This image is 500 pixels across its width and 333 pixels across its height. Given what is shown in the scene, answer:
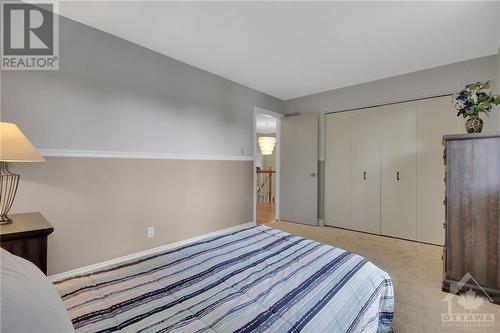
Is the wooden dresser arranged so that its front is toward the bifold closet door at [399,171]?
no

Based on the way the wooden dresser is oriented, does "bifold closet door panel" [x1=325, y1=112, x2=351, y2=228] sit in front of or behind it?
in front

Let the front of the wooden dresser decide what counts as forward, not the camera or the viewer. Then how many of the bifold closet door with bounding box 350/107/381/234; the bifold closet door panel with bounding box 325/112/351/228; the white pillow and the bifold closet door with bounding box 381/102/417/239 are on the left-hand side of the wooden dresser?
1

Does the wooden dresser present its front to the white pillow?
no

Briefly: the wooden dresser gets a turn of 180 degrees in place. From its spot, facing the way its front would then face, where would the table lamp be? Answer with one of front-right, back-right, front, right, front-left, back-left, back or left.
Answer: back-right

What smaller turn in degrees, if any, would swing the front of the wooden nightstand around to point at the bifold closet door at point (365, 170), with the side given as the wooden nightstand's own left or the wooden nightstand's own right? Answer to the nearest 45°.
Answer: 0° — it already faces it

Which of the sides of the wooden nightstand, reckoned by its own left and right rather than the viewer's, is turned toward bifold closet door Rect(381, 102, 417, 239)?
front

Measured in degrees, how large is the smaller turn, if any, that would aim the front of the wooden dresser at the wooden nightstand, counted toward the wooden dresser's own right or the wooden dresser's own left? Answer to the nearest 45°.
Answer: approximately 45° to the wooden dresser's own left

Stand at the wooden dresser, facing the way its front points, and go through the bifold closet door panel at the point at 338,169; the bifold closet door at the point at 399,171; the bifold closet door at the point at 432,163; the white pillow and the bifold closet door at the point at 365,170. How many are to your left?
1

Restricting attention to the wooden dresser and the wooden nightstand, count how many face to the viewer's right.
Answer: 1

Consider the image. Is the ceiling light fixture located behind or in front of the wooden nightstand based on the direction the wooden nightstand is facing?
in front

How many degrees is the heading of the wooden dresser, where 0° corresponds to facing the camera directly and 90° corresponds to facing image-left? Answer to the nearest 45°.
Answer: approximately 90°

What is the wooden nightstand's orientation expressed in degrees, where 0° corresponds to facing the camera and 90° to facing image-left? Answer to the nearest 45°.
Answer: approximately 270°

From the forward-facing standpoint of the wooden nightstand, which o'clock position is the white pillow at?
The white pillow is roughly at 3 o'clock from the wooden nightstand.
